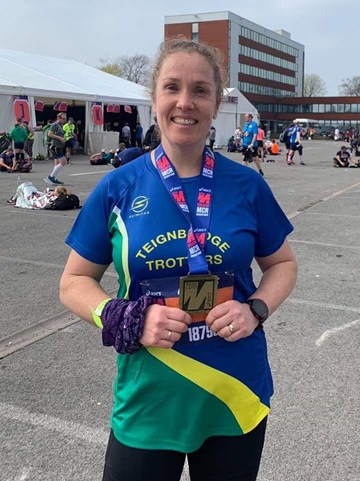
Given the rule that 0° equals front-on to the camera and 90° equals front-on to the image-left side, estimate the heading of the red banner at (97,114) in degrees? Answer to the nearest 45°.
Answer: approximately 0°

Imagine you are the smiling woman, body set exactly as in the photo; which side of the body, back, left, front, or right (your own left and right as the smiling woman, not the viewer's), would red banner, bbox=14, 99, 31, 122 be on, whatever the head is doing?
back

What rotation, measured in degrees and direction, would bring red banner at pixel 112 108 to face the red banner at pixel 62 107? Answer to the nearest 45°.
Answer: approximately 135° to its right

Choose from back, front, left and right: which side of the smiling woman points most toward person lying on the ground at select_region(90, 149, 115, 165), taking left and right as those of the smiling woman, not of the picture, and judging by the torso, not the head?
back

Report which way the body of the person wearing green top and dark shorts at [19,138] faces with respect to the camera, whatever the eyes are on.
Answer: away from the camera
